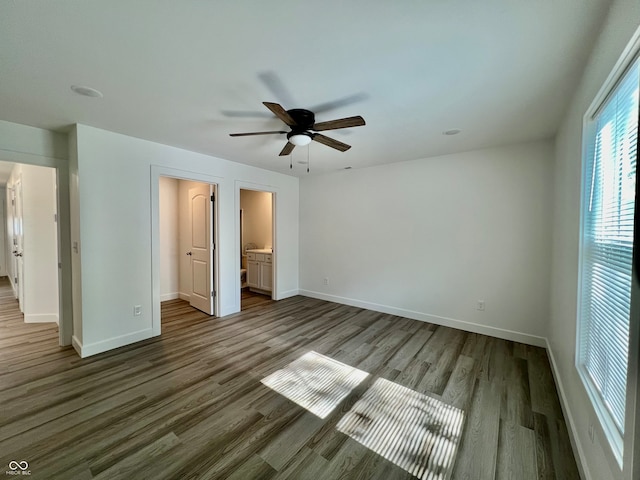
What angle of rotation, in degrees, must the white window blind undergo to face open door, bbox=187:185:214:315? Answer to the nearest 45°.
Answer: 0° — it already faces it

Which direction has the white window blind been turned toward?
to the viewer's left
